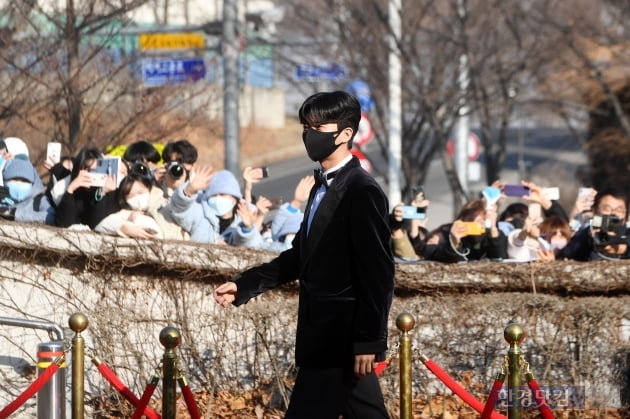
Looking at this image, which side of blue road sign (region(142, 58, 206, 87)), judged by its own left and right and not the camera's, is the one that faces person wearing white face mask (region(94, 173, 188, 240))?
front

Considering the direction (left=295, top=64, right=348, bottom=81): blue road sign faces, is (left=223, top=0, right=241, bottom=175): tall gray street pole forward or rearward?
forward

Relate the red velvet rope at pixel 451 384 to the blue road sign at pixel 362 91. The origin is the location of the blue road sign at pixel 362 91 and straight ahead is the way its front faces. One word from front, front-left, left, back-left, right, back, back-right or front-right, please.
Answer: front

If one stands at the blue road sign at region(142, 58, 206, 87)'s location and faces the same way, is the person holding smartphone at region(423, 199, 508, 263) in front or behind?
in front

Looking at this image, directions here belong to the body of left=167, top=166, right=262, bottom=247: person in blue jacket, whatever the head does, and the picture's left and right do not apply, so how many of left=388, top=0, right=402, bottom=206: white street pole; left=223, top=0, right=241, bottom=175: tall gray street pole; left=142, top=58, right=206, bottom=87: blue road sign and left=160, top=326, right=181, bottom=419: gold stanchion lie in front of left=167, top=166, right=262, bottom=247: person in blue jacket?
1

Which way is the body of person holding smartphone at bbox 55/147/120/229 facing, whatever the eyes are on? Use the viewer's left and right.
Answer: facing the viewer and to the right of the viewer

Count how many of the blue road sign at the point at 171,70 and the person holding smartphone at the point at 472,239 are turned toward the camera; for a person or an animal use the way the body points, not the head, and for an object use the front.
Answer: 2

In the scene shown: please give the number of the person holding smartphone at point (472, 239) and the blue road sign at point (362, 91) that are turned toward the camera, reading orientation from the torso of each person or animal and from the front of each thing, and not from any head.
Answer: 2

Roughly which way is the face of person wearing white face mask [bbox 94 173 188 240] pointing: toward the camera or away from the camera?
toward the camera

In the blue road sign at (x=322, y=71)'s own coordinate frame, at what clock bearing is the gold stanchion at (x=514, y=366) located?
The gold stanchion is roughly at 12 o'clock from the blue road sign.

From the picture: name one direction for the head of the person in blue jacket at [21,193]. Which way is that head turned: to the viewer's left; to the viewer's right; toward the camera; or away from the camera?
toward the camera

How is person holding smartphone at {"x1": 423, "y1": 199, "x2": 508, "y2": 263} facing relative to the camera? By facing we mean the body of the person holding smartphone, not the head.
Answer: toward the camera

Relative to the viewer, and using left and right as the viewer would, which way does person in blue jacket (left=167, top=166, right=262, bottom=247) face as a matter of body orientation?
facing the viewer

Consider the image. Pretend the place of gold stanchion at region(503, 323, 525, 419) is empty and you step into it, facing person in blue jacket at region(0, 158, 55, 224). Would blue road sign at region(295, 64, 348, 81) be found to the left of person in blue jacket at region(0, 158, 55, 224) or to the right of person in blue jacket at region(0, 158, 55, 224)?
right

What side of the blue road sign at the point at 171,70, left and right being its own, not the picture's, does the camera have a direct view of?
front

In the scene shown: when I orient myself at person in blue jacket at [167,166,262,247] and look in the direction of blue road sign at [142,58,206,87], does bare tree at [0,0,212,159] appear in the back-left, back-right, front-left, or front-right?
front-left

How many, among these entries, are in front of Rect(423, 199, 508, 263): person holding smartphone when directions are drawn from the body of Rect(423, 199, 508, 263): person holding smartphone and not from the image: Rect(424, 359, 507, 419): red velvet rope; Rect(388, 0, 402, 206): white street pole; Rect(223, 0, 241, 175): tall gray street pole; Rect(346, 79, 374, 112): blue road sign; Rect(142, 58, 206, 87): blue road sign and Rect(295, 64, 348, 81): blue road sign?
1
